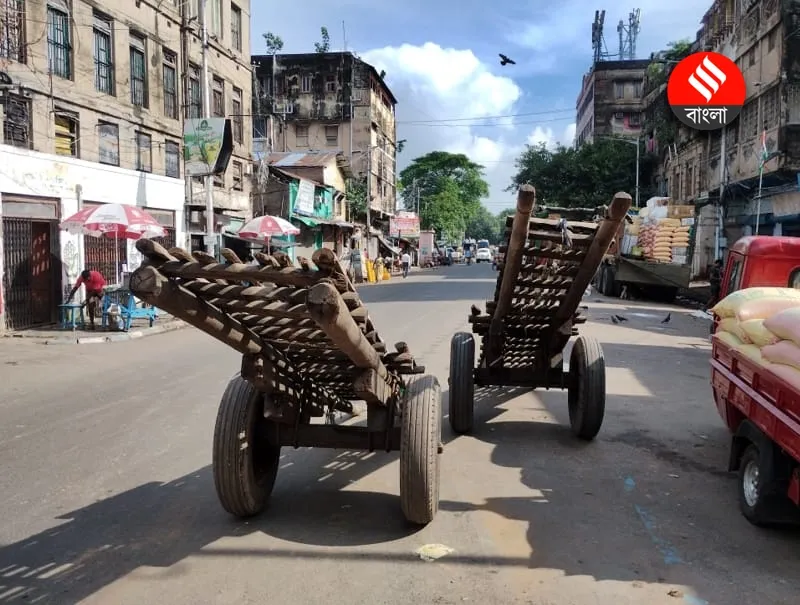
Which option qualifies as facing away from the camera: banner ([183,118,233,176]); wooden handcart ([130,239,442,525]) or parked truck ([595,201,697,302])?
the parked truck

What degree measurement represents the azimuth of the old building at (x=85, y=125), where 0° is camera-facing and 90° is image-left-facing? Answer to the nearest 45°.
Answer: approximately 315°

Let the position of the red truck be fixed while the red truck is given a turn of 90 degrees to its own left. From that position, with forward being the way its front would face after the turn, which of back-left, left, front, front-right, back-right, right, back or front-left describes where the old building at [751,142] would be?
back-right

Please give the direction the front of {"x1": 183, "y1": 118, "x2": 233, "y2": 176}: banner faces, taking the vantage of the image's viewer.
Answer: facing the viewer

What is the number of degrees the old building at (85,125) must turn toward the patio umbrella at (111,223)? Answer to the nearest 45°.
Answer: approximately 45° to its right

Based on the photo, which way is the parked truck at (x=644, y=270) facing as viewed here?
away from the camera

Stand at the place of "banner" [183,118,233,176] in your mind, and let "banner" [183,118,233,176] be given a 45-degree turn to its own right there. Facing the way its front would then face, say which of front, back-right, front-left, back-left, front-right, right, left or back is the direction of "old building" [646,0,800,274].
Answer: back-left

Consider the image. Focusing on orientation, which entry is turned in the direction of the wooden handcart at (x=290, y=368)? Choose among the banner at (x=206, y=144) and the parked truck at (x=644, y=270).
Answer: the banner

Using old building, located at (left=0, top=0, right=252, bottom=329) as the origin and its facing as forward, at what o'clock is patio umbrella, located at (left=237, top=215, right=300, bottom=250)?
The patio umbrella is roughly at 10 o'clock from the old building.
